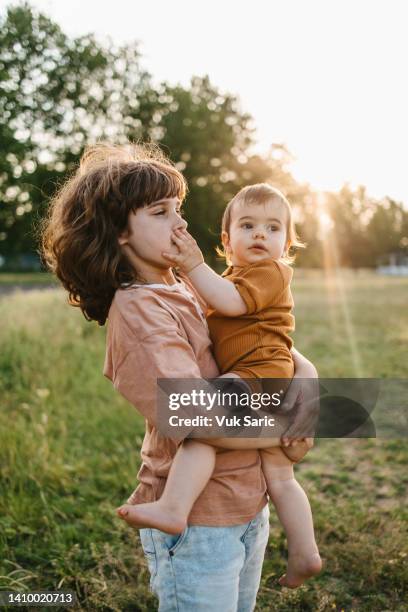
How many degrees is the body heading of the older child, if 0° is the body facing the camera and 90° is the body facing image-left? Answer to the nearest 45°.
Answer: approximately 315°

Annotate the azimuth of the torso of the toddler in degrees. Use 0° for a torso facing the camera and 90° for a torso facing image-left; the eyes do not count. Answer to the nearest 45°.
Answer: approximately 45°
